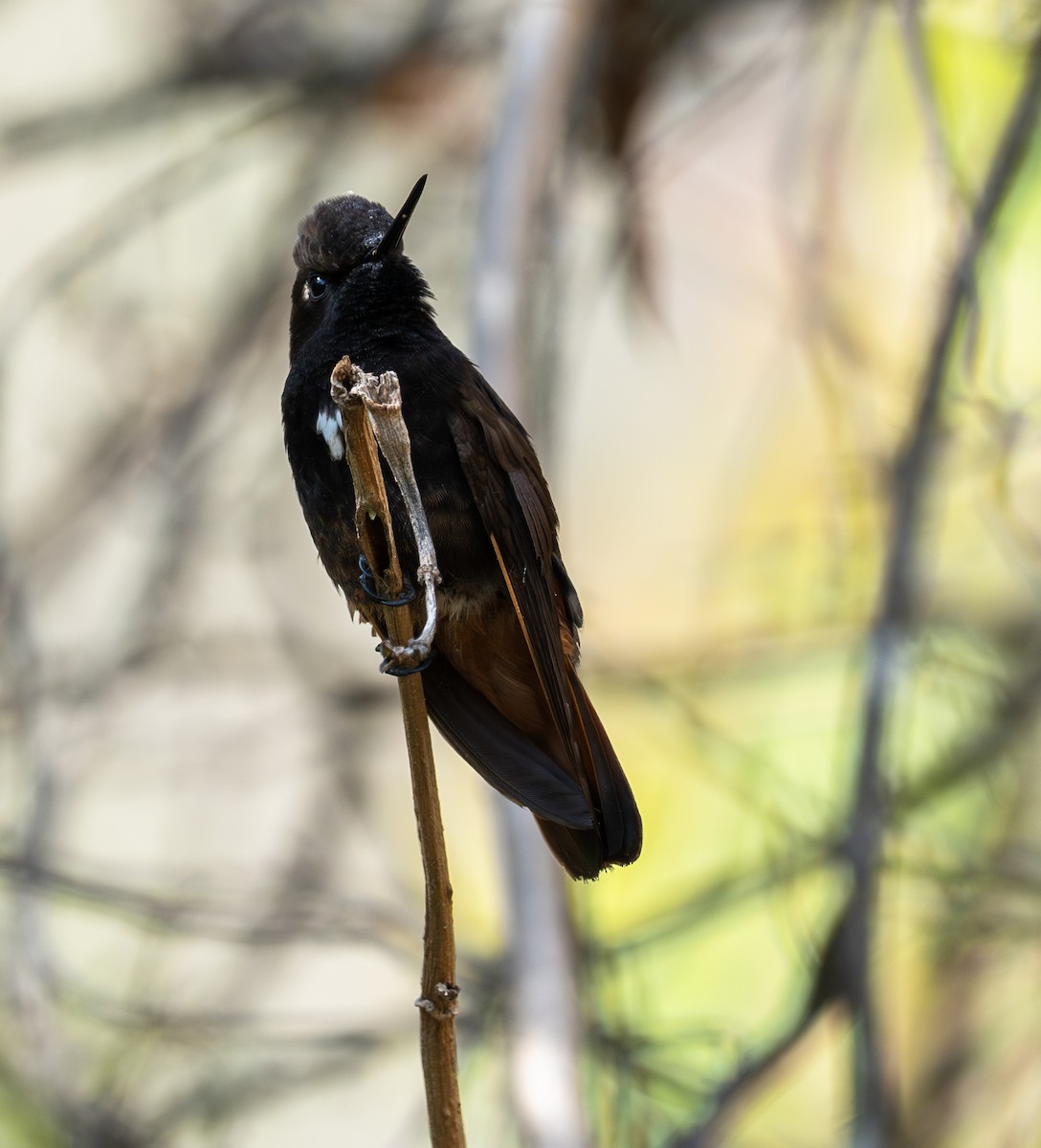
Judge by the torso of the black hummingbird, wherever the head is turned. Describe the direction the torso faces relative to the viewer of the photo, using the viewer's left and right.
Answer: facing the viewer and to the left of the viewer
